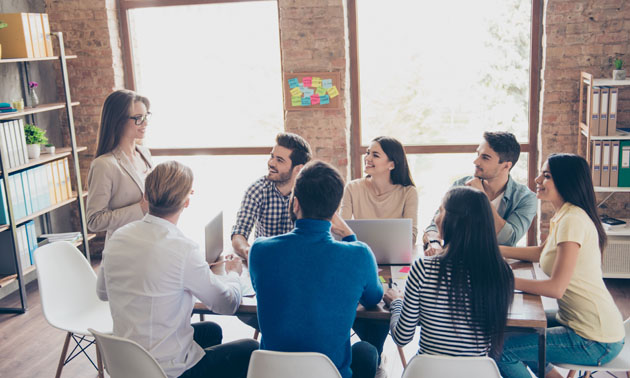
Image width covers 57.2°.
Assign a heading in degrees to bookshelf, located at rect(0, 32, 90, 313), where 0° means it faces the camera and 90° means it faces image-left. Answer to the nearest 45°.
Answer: approximately 315°

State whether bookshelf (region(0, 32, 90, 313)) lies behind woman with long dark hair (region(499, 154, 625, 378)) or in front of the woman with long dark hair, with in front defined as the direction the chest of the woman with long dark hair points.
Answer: in front

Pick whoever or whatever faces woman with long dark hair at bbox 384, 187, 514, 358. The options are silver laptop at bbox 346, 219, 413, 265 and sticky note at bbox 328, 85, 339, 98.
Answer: the sticky note

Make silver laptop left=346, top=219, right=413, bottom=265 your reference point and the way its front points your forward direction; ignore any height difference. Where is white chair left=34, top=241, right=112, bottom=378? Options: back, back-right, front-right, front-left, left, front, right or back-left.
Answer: left

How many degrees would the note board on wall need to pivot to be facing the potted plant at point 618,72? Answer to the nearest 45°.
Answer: approximately 90° to its left

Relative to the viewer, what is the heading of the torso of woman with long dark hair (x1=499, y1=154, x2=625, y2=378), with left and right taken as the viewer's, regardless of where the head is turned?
facing to the left of the viewer

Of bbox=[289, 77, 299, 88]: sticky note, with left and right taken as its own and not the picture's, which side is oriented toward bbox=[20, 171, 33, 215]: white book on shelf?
right

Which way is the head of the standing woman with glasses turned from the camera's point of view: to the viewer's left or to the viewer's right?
to the viewer's right

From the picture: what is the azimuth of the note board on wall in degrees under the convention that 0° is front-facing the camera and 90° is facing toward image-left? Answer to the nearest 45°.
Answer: approximately 0°

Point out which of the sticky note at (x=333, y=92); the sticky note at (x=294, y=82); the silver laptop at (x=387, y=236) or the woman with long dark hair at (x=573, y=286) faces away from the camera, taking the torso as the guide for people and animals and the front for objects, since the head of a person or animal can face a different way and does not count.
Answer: the silver laptop

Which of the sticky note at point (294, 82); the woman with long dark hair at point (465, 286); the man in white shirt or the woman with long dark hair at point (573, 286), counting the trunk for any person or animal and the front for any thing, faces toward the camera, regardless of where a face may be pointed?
the sticky note

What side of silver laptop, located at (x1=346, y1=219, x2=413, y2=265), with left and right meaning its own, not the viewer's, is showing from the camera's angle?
back

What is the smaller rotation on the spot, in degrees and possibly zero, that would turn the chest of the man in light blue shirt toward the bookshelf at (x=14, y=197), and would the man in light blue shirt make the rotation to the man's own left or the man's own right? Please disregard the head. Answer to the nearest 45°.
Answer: approximately 45° to the man's own right

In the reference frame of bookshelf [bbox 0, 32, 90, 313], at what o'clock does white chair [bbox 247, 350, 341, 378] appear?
The white chair is roughly at 1 o'clock from the bookshelf.

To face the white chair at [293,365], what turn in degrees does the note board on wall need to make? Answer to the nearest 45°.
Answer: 0° — it already faces it

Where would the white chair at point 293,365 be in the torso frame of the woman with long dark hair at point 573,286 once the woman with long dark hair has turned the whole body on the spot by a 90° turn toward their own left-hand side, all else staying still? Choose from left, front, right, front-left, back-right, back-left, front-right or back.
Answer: front-right
